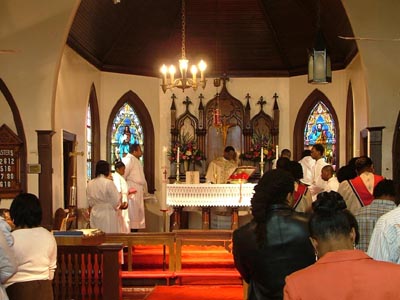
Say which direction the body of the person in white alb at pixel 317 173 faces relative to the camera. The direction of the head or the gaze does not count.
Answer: to the viewer's left

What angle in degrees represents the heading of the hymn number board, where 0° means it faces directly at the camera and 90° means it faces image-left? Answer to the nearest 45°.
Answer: approximately 0°

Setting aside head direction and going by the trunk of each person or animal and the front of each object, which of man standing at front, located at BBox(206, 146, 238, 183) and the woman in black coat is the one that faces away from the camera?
the woman in black coat

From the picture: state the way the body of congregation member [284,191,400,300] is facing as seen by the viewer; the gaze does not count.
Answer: away from the camera

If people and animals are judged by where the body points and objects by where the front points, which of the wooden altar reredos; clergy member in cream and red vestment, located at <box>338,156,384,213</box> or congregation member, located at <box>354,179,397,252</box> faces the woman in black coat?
the wooden altar reredos

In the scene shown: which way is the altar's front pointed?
toward the camera

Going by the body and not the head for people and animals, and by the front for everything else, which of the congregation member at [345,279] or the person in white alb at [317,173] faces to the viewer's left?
the person in white alb

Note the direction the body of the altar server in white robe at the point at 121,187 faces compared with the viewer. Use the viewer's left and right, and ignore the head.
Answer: facing to the right of the viewer

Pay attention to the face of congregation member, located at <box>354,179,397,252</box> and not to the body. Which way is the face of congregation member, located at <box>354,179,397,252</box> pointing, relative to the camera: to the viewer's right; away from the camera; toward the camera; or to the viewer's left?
away from the camera

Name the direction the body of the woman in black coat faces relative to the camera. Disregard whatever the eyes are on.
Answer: away from the camera

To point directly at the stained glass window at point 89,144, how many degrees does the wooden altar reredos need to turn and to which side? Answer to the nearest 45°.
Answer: approximately 45° to its right

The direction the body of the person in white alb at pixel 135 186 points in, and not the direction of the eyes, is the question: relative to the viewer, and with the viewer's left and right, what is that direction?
facing to the right of the viewer

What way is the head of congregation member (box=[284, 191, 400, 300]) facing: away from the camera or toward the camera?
away from the camera
